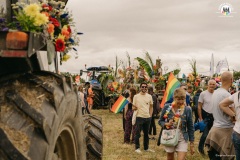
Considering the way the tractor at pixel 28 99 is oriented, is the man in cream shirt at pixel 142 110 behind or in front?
in front

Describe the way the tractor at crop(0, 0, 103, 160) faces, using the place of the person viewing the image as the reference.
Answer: facing away from the viewer and to the right of the viewer

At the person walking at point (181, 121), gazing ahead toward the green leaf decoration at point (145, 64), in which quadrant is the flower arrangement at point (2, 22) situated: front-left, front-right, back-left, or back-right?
back-left

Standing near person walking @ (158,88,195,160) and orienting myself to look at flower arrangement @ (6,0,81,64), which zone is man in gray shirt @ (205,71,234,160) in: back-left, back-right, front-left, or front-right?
back-left

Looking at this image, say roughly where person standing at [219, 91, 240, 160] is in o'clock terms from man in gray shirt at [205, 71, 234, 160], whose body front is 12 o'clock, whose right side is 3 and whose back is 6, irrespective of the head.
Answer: The person standing is roughly at 4 o'clock from the man in gray shirt.
